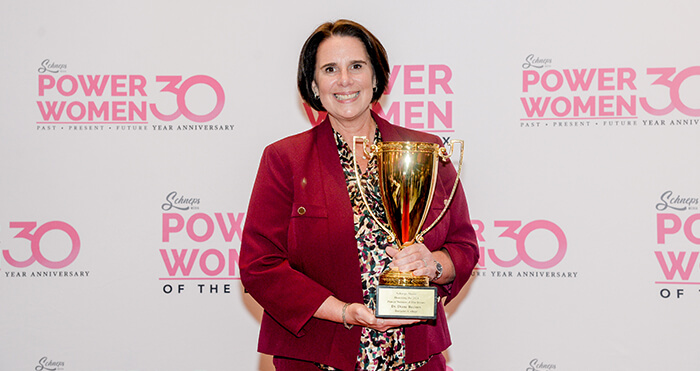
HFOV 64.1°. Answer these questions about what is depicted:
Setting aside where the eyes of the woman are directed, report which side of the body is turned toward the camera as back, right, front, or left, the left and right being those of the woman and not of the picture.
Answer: front

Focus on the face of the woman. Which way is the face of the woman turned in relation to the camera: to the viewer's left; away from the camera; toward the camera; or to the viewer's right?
toward the camera
